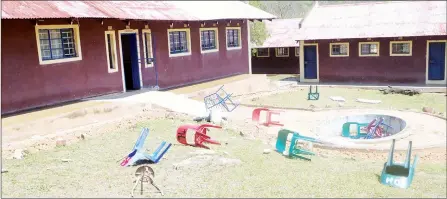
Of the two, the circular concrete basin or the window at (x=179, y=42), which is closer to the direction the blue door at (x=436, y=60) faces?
the circular concrete basin

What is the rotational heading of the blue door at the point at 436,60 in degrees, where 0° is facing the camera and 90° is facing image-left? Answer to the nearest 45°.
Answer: approximately 0°

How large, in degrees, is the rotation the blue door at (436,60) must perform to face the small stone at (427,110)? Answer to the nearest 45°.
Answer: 0° — it already faces it

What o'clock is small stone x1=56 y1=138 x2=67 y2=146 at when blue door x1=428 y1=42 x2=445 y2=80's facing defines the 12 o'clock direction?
The small stone is roughly at 1 o'clock from the blue door.

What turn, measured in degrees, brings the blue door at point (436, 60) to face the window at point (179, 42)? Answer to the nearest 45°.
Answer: approximately 45° to its right

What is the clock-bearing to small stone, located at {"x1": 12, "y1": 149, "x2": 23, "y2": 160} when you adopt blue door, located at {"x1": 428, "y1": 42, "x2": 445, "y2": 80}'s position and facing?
The small stone is roughly at 1 o'clock from the blue door.

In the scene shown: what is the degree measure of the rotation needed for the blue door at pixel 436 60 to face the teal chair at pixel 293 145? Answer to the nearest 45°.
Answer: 0° — it already faces it
